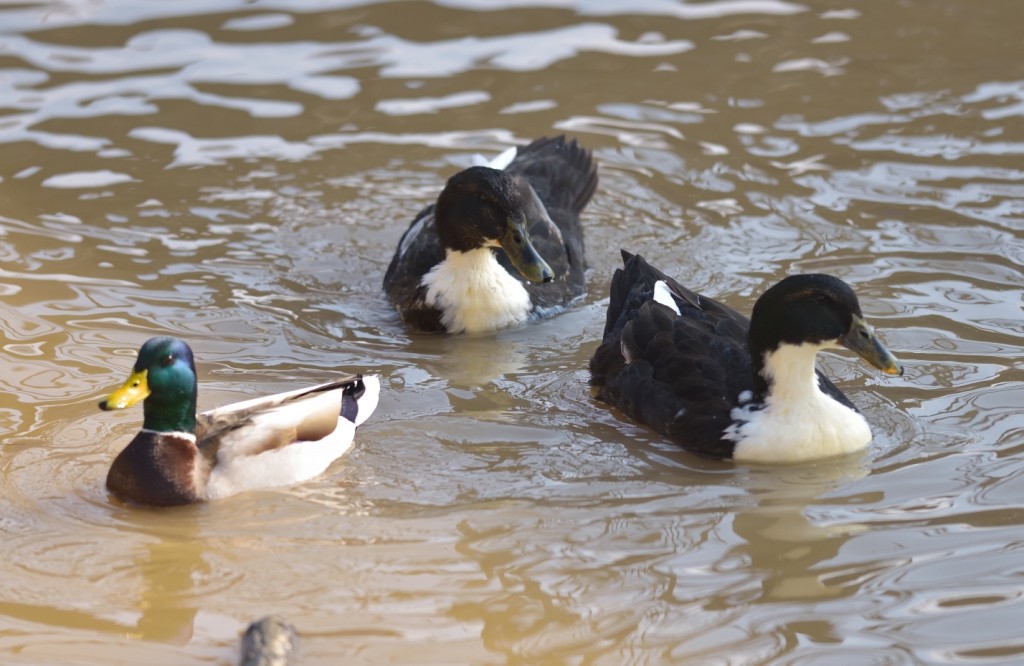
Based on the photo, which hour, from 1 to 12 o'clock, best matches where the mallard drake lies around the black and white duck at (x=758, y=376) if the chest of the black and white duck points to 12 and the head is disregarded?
The mallard drake is roughly at 4 o'clock from the black and white duck.

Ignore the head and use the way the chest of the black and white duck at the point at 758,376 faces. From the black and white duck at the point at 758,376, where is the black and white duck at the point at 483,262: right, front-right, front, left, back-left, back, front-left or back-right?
back

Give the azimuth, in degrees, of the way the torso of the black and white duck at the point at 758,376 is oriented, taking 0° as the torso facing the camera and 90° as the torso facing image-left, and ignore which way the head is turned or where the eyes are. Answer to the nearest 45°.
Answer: approximately 315°
